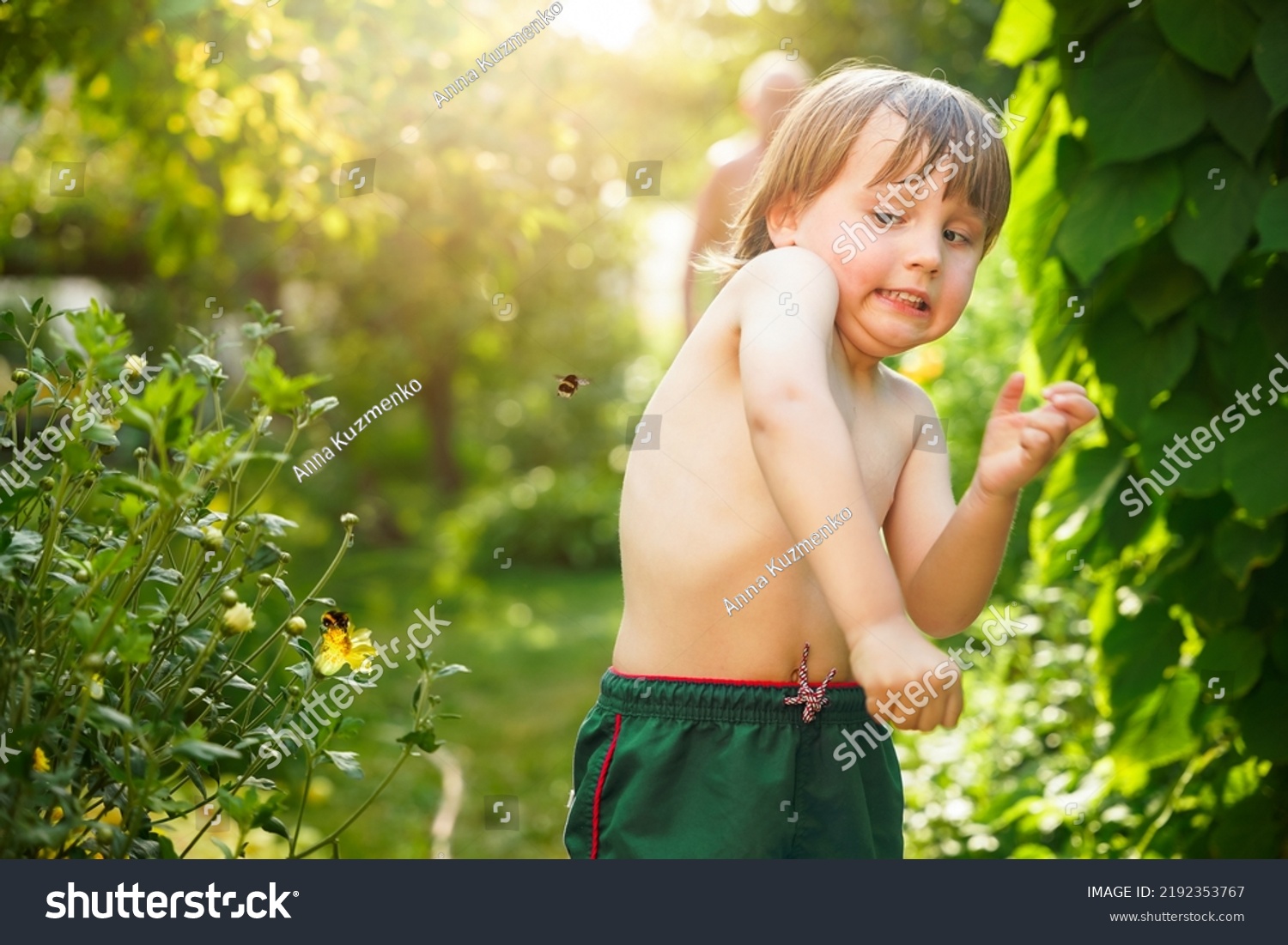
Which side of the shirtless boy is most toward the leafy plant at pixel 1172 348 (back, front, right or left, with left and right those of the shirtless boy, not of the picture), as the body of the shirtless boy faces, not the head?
left

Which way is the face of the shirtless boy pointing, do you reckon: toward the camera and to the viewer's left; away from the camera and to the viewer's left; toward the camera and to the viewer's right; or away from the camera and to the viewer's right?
toward the camera and to the viewer's right
